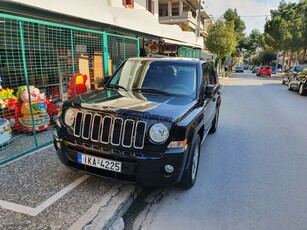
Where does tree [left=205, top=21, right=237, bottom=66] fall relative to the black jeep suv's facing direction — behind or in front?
behind

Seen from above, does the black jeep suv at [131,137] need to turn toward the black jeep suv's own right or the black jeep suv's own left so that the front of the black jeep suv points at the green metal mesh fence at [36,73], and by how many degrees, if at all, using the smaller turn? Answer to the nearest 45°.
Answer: approximately 90° to the black jeep suv's own right

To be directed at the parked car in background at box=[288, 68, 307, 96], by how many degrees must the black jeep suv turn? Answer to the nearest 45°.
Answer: approximately 180°

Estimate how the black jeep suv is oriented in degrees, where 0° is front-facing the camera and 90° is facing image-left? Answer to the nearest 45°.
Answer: approximately 45°
